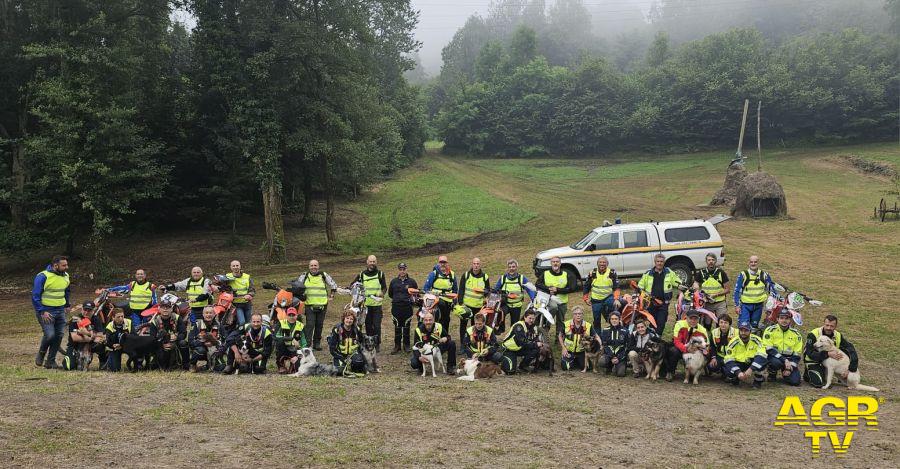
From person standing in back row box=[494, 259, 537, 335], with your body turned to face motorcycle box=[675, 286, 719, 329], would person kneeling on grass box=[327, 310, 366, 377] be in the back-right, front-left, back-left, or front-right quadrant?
back-right

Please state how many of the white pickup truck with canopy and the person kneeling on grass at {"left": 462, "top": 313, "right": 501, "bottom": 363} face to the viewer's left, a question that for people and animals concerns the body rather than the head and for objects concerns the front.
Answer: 1

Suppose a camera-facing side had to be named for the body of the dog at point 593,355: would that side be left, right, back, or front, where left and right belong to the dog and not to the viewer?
front

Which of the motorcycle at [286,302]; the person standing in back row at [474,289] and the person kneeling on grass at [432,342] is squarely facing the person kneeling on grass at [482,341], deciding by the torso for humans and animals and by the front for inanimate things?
the person standing in back row

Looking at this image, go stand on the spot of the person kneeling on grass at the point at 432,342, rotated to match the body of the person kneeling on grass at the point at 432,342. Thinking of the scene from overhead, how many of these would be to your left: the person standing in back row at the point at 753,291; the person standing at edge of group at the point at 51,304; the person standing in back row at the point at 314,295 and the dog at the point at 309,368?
1

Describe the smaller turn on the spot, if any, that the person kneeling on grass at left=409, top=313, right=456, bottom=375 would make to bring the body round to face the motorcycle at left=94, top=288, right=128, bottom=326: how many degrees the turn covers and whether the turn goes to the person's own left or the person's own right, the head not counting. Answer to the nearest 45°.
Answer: approximately 90° to the person's own right

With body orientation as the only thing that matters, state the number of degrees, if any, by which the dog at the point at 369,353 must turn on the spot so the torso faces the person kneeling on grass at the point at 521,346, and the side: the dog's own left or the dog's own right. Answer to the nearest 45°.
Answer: approximately 90° to the dog's own left

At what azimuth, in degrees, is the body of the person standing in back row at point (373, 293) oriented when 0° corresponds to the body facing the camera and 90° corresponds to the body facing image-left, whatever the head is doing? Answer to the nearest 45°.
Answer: approximately 0°

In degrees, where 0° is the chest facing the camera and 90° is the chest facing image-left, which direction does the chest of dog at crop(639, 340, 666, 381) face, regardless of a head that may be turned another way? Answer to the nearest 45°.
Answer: approximately 0°

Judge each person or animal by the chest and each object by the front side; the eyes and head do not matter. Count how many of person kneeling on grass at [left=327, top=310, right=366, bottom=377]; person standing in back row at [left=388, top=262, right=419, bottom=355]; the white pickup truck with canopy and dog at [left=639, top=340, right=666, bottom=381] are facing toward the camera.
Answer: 3

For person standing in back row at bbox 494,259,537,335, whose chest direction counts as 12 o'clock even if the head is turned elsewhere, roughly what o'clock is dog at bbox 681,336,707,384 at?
The dog is roughly at 10 o'clock from the person standing in back row.

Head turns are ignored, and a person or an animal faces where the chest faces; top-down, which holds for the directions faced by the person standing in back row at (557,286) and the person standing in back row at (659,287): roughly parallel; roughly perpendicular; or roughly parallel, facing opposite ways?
roughly parallel

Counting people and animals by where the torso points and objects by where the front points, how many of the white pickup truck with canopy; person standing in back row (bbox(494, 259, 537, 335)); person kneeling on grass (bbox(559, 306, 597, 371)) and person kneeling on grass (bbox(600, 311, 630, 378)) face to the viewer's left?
1

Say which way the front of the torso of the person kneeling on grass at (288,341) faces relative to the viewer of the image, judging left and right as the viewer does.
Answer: facing the viewer
